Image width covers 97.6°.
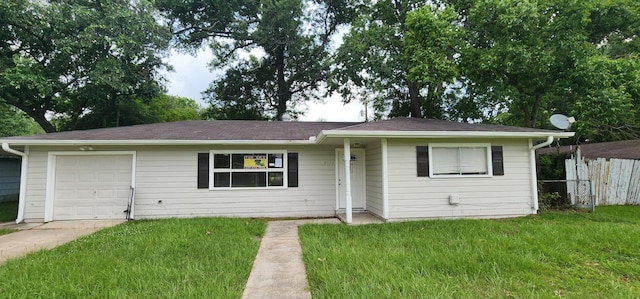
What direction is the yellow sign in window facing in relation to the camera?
toward the camera

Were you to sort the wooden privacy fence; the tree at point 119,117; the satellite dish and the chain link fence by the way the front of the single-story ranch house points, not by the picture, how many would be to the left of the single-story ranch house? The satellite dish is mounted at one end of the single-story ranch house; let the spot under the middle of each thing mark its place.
3

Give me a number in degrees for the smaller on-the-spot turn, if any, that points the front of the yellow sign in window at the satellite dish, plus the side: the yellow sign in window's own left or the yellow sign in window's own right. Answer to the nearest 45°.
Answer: approximately 90° to the yellow sign in window's own left

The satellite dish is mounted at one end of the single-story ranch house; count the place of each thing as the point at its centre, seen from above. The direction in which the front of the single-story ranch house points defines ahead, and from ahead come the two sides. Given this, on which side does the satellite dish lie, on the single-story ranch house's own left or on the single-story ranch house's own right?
on the single-story ranch house's own left

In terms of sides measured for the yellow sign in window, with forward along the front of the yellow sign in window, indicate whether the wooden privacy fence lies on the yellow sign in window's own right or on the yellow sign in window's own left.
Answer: on the yellow sign in window's own left

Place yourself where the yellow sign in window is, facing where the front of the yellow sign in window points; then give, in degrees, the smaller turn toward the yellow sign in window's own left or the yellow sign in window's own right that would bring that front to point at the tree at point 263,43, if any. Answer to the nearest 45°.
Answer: approximately 180°

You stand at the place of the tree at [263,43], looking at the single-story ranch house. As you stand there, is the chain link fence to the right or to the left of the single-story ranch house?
left

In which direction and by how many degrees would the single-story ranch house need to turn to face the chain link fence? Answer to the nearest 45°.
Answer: approximately 90° to its left

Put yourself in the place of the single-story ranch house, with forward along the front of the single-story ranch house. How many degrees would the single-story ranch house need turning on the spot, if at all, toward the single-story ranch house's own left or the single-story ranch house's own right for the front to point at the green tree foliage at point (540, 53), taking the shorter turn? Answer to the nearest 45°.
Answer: approximately 90° to the single-story ranch house's own left

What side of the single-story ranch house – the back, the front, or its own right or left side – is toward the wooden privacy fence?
left

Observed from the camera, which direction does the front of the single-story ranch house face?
facing the viewer

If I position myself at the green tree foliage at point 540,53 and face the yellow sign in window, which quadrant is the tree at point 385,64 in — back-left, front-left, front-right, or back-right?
front-right

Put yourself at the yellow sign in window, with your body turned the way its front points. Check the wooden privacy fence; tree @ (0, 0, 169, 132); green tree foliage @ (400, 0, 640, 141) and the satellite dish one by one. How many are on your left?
3
